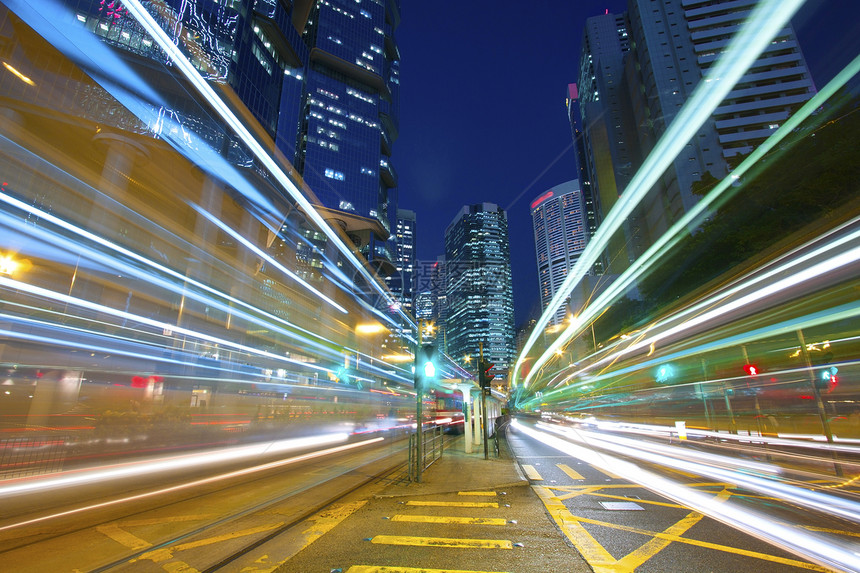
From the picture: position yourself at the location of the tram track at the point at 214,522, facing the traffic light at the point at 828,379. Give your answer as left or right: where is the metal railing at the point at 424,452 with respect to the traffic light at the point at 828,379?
left

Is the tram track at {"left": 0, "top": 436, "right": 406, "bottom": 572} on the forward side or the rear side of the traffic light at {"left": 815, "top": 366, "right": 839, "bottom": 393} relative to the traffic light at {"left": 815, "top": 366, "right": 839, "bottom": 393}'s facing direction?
on the forward side

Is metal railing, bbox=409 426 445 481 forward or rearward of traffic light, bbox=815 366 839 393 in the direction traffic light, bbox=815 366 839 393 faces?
forward

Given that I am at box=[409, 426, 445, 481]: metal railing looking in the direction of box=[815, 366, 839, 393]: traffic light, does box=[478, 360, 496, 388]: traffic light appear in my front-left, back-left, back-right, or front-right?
front-left

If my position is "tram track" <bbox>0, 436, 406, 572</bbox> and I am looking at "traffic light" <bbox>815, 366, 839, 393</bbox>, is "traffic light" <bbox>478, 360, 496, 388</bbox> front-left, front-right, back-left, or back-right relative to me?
front-left

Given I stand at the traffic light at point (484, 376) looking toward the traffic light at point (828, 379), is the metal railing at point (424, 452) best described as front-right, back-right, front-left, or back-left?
back-right

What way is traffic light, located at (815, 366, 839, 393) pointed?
toward the camera
